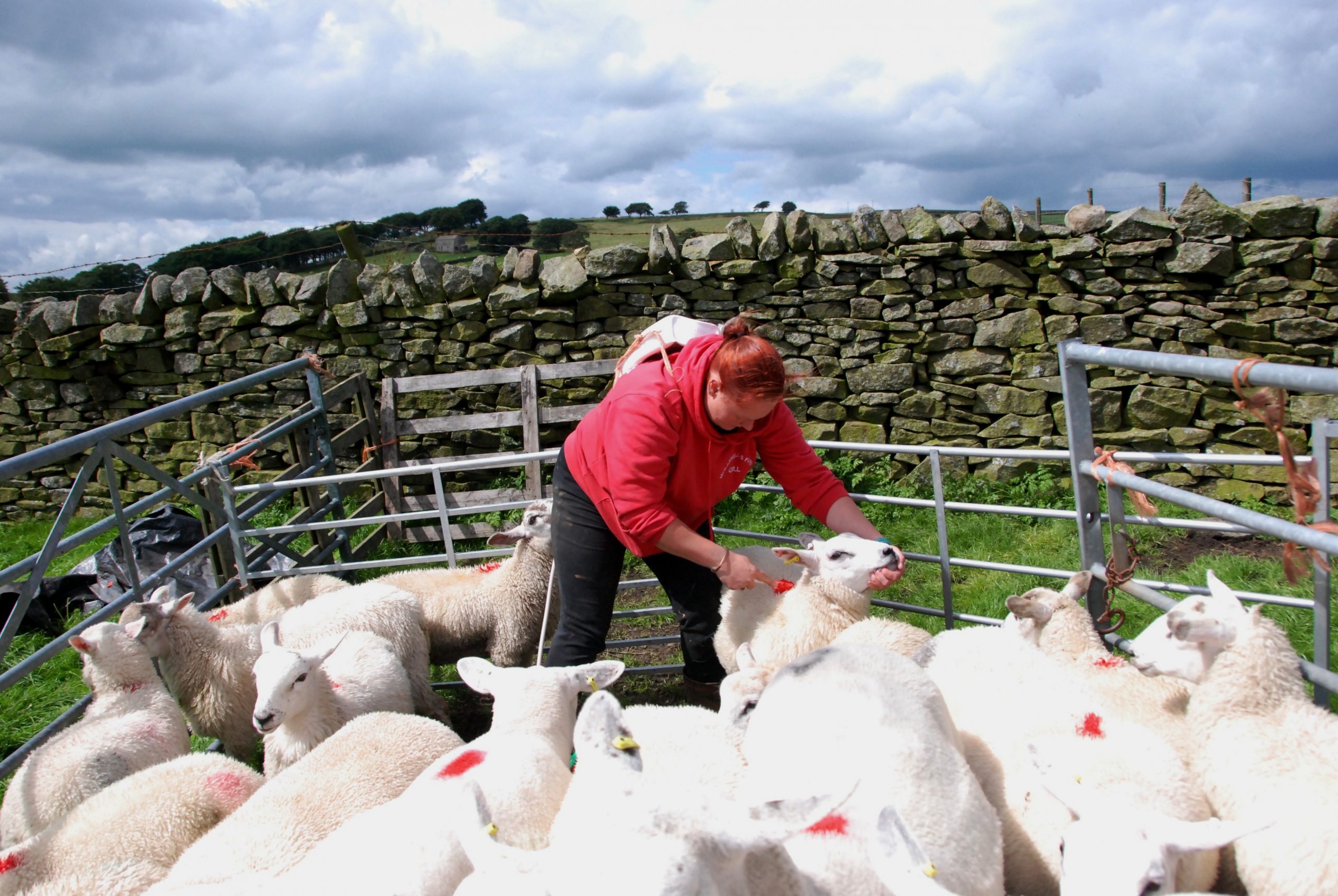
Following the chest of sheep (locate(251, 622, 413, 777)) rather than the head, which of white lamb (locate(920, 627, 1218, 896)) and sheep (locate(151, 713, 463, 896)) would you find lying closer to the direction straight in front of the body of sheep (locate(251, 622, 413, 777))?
the sheep

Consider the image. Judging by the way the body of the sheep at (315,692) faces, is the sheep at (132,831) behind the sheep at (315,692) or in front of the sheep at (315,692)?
in front

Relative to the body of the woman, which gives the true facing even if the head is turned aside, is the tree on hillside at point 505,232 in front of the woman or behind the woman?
behind

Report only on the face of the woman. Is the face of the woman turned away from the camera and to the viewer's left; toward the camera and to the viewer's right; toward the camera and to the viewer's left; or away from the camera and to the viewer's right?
toward the camera and to the viewer's right

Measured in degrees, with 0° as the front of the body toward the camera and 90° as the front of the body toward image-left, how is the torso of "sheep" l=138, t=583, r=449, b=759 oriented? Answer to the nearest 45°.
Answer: approximately 90°

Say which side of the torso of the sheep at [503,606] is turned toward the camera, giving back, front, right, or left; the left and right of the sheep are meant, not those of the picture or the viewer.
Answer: right

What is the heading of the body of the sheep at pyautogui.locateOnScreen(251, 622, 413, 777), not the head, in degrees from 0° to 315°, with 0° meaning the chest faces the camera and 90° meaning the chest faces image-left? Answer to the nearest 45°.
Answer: approximately 45°

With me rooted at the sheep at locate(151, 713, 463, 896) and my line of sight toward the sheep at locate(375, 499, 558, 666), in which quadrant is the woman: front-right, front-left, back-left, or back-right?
front-right

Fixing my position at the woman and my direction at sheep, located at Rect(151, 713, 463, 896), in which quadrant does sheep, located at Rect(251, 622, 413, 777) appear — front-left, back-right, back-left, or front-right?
front-right

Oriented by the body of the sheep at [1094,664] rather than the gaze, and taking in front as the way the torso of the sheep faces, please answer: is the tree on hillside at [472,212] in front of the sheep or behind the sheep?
in front
